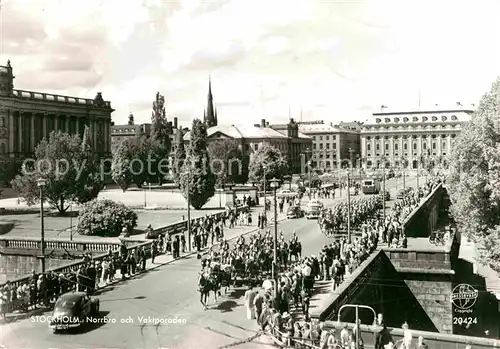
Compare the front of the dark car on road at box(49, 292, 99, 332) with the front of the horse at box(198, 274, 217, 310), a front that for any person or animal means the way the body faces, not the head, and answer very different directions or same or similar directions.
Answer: very different directions

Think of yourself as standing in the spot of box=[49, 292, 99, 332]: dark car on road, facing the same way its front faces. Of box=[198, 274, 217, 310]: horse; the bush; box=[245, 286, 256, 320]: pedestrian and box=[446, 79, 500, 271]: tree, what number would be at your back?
0

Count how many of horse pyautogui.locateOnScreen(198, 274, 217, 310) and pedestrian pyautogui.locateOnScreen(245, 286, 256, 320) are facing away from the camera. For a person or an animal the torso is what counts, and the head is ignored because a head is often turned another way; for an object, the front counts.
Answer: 1

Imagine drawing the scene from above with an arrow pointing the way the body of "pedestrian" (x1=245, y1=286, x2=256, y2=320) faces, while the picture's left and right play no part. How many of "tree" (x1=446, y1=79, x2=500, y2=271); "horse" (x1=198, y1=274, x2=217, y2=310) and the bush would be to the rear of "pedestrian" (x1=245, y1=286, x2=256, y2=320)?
0

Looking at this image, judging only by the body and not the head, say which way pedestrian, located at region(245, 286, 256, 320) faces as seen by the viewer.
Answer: away from the camera

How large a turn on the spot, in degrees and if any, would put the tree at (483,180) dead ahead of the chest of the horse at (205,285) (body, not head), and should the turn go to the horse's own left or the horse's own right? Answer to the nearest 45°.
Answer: approximately 180°

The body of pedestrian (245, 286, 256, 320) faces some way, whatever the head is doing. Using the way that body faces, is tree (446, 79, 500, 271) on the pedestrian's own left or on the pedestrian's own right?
on the pedestrian's own right

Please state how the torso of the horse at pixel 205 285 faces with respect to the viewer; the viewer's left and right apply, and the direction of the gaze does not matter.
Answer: facing the viewer and to the left of the viewer

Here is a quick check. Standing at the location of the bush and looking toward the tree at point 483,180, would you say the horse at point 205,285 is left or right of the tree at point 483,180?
right

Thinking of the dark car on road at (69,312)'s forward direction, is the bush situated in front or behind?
in front

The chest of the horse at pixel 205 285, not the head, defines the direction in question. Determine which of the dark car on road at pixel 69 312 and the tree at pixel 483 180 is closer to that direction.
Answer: the dark car on road

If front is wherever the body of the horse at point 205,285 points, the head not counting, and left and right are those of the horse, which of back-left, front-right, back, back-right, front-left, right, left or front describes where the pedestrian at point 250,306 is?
left
